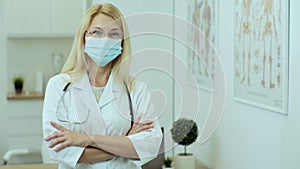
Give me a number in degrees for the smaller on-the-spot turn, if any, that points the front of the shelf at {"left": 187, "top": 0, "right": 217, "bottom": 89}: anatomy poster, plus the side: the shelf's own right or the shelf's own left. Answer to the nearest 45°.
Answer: approximately 45° to the shelf's own left

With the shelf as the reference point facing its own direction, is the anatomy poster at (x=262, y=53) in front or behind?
in front

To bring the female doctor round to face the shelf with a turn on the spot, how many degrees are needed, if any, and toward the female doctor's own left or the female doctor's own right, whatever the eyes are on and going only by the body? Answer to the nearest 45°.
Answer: approximately 180°

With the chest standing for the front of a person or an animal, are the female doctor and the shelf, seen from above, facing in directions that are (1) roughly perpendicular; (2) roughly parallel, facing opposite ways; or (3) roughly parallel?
roughly parallel

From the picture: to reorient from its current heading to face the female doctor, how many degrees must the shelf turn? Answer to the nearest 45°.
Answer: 0° — it already faces them

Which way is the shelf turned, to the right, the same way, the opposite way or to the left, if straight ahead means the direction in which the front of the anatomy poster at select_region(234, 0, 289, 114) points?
to the left

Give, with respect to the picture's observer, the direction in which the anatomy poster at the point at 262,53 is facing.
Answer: facing the viewer and to the left of the viewer

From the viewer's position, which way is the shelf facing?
facing the viewer

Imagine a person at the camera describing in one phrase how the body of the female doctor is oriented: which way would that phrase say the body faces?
toward the camera

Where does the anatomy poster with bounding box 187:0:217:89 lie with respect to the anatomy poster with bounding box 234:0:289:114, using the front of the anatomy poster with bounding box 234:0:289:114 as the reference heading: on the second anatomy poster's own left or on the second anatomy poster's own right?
on the second anatomy poster's own right

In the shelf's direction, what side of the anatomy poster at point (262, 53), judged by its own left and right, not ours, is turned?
right

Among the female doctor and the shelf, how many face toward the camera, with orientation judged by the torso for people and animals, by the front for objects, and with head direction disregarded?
2

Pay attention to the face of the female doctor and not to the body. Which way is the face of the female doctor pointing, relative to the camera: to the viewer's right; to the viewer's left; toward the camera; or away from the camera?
toward the camera
